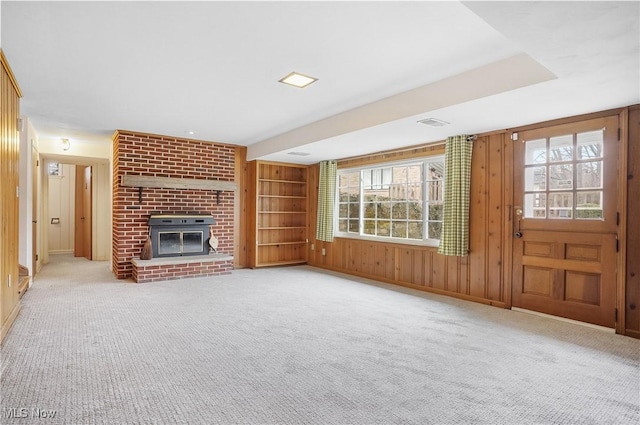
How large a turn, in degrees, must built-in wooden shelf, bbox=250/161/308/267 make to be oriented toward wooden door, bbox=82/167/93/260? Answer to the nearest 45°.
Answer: approximately 135° to its right

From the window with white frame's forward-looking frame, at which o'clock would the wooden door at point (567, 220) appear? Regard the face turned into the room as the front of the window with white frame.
The wooden door is roughly at 9 o'clock from the window with white frame.

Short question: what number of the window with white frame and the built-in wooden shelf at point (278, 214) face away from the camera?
0

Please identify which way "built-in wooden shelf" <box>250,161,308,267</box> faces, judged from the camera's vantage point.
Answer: facing the viewer and to the right of the viewer

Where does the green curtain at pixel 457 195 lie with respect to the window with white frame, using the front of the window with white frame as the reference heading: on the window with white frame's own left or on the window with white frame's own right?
on the window with white frame's own left

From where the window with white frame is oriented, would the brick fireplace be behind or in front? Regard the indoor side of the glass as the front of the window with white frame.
in front

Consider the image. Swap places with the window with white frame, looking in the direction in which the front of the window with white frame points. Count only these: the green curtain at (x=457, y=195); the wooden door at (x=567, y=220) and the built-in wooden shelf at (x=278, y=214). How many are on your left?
2

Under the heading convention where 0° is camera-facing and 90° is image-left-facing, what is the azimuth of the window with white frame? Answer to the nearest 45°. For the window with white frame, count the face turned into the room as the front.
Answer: approximately 45°

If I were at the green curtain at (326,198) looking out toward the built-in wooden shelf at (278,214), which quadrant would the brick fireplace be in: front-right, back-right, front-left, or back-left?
front-left

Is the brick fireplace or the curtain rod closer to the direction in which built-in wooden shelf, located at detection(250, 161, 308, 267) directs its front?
the curtain rod

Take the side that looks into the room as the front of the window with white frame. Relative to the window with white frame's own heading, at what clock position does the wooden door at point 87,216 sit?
The wooden door is roughly at 2 o'clock from the window with white frame.

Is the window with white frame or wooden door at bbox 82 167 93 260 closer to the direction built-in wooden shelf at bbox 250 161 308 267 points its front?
the window with white frame

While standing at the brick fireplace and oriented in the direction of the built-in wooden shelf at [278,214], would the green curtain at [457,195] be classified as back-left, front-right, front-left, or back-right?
front-right

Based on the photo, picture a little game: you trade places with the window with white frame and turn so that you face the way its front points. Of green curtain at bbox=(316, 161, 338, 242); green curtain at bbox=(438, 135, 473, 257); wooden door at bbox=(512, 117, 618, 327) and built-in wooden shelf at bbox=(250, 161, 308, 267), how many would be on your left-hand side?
2
